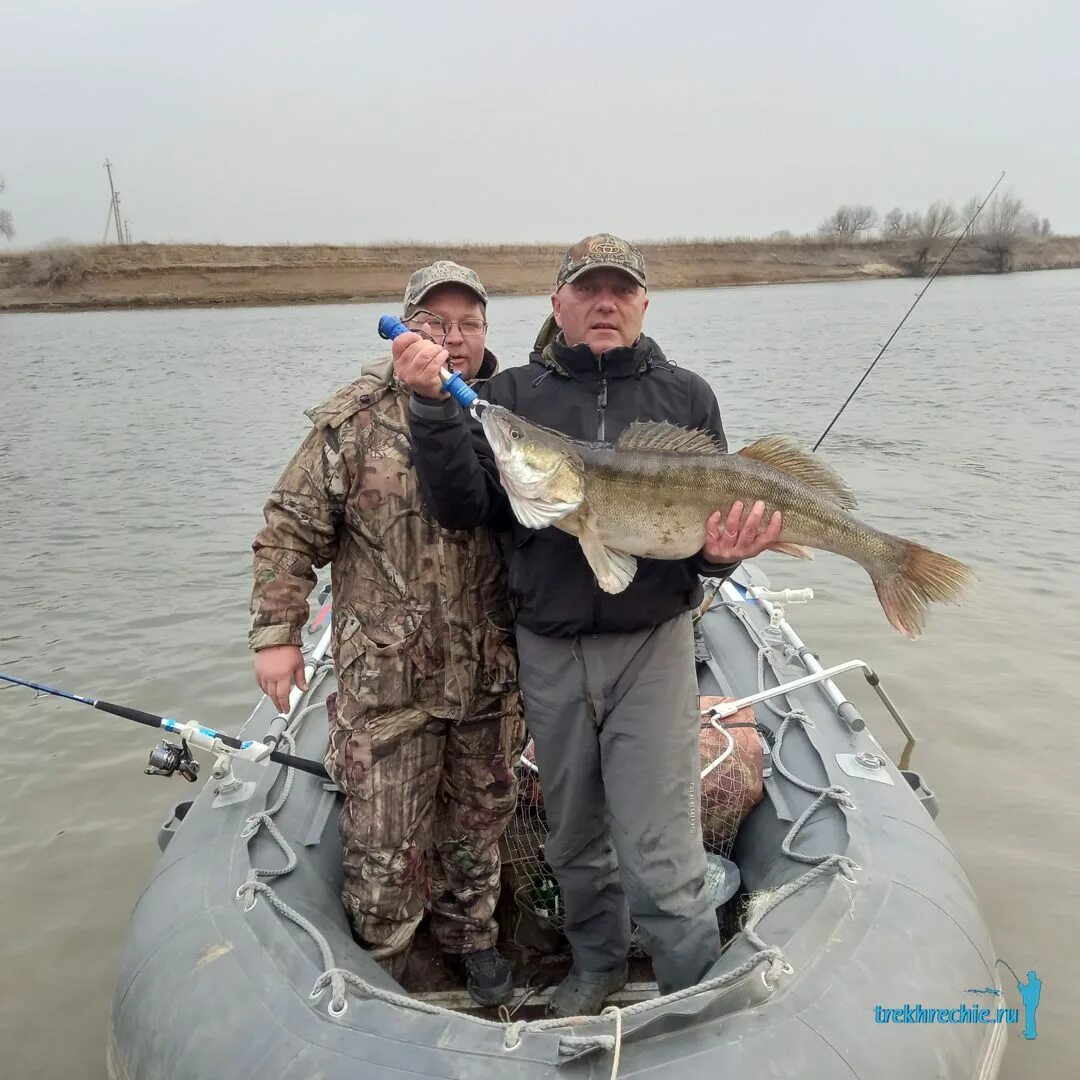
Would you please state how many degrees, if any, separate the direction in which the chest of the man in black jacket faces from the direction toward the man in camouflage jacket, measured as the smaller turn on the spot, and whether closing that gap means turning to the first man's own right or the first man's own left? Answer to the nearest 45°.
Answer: approximately 90° to the first man's own right

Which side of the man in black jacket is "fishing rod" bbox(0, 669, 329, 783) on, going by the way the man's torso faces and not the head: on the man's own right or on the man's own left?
on the man's own right
